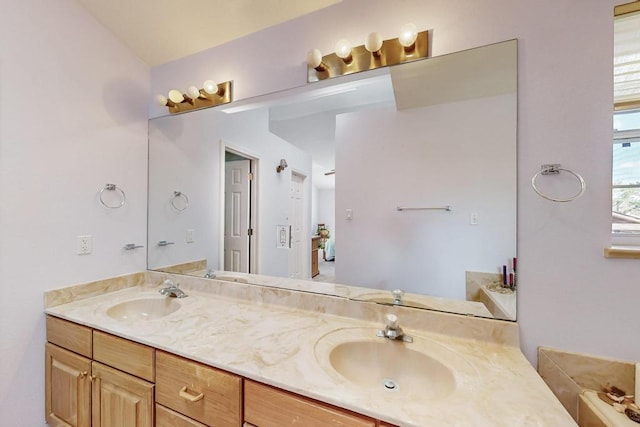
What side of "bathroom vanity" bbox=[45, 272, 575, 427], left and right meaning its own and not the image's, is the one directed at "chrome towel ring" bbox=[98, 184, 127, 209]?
right

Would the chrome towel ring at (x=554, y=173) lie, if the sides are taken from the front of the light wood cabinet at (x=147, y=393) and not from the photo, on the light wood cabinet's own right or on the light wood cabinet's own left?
on the light wood cabinet's own left

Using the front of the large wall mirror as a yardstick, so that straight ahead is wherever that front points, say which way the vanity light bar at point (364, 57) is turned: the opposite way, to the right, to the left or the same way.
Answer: the same way

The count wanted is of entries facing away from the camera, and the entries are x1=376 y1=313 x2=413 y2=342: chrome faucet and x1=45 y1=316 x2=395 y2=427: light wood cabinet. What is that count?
0

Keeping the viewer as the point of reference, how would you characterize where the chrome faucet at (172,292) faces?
facing the viewer and to the left of the viewer

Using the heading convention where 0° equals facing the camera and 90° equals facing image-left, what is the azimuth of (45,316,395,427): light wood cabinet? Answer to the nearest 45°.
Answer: approximately 45°

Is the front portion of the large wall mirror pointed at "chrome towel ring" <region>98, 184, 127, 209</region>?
no

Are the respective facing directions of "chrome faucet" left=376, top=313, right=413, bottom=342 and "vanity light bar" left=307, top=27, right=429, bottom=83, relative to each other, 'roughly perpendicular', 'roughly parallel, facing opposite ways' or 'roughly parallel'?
roughly parallel

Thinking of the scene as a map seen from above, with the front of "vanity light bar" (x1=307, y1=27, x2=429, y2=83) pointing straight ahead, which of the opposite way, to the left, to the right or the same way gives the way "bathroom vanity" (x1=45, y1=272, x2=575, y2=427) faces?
the same way

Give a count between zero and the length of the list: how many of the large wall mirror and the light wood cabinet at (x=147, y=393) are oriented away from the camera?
0

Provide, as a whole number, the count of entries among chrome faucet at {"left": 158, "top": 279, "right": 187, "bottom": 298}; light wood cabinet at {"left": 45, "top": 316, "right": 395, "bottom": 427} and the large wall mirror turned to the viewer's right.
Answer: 0

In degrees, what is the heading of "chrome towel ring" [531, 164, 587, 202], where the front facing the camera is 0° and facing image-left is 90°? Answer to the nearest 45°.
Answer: approximately 45°

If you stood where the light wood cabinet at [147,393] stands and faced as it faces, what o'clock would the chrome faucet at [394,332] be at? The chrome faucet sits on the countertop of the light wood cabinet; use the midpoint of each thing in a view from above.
The chrome faucet is roughly at 8 o'clock from the light wood cabinet.

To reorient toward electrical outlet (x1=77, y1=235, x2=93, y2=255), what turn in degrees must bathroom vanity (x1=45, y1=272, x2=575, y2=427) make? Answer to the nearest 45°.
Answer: approximately 90° to its right

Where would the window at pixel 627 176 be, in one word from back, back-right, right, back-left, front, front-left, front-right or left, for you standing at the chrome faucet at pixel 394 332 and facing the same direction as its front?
back-left

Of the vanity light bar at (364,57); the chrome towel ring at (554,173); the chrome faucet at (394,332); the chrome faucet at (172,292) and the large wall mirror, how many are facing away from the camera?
0
